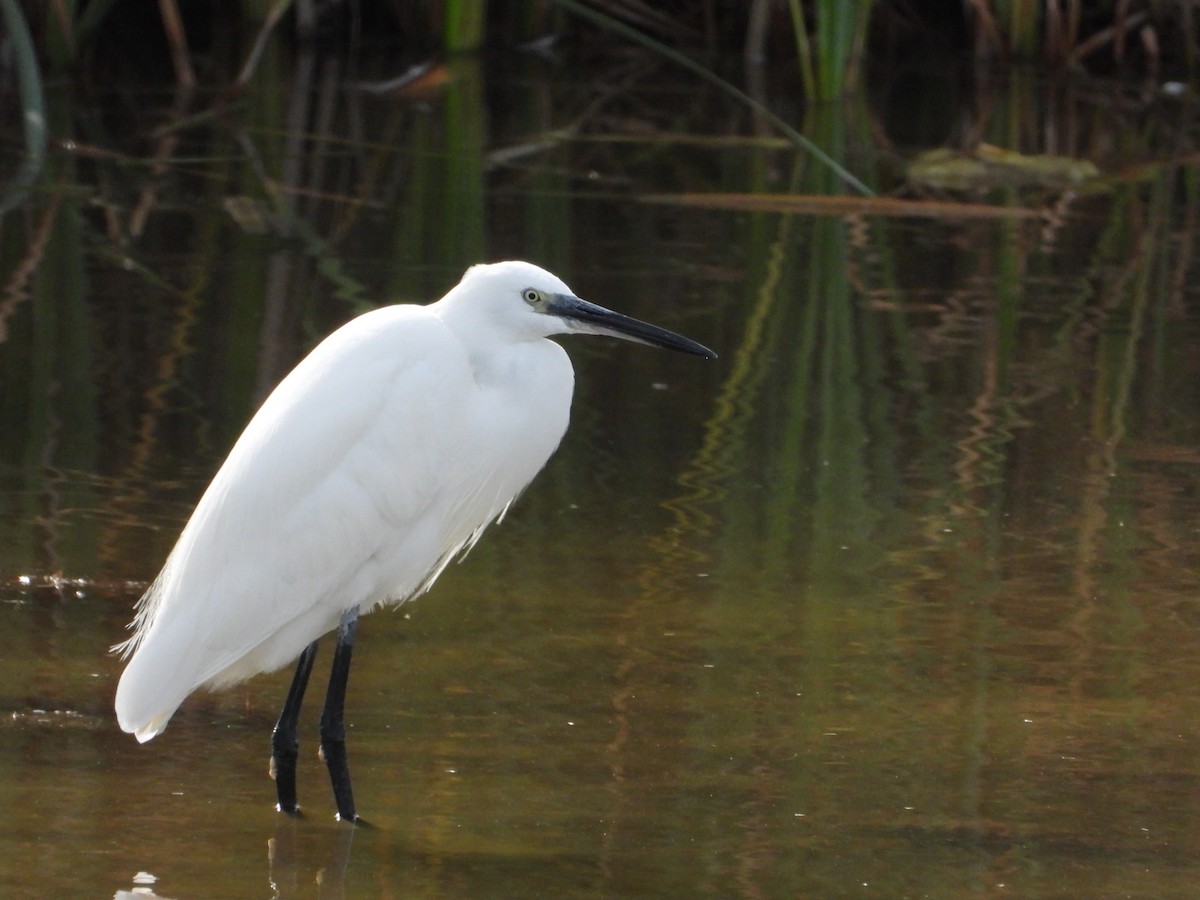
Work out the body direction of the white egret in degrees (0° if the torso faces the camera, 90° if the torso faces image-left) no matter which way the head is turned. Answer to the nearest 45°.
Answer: approximately 270°

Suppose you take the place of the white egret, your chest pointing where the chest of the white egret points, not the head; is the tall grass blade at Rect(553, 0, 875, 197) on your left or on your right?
on your left
